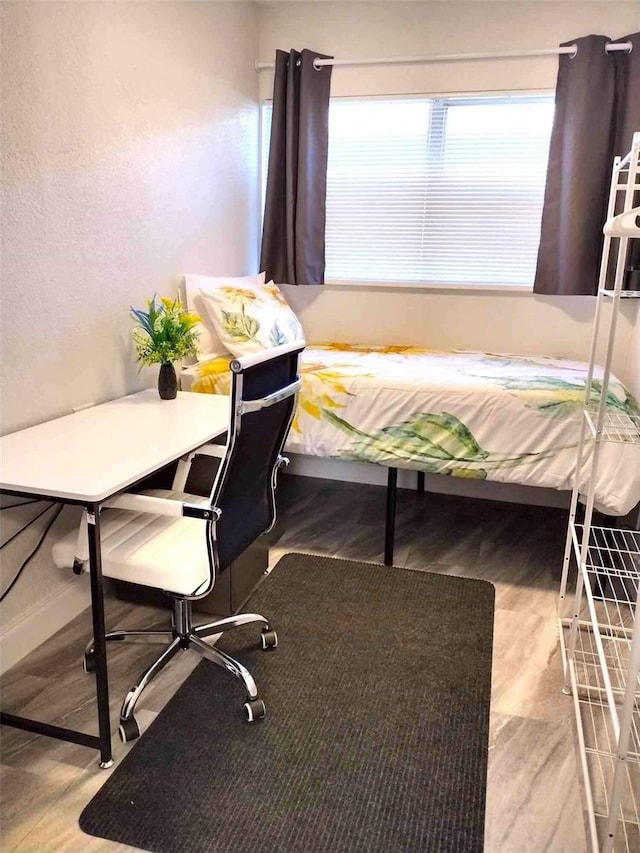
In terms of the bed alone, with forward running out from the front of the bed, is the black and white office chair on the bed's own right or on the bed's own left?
on the bed's own right

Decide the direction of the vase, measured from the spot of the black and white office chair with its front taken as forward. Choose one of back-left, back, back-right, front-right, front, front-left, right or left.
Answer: front-right

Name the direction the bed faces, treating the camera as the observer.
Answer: facing to the right of the viewer

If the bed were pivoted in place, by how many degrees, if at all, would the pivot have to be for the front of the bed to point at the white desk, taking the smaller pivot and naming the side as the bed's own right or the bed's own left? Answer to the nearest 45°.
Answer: approximately 135° to the bed's own right

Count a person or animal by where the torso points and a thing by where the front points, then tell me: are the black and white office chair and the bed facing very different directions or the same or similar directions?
very different directions

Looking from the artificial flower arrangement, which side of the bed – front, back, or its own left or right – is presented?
back

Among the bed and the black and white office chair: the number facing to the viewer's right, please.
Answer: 1

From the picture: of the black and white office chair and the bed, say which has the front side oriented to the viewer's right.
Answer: the bed

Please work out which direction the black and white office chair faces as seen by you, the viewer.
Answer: facing away from the viewer and to the left of the viewer

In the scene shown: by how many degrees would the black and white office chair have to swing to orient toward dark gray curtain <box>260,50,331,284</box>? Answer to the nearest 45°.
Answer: approximately 45° to its right

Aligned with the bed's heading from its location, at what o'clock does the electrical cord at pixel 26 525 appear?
The electrical cord is roughly at 5 o'clock from the bed.

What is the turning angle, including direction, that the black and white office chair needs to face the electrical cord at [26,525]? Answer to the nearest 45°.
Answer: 0° — it already faces it

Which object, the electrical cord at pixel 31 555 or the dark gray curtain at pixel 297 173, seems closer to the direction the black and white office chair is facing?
the electrical cord

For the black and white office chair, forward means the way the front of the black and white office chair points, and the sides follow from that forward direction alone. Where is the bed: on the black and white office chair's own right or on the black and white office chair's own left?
on the black and white office chair's own right

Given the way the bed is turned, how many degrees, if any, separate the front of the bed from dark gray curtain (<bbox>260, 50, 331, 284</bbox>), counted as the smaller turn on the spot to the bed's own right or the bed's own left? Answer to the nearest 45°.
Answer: approximately 135° to the bed's own left
